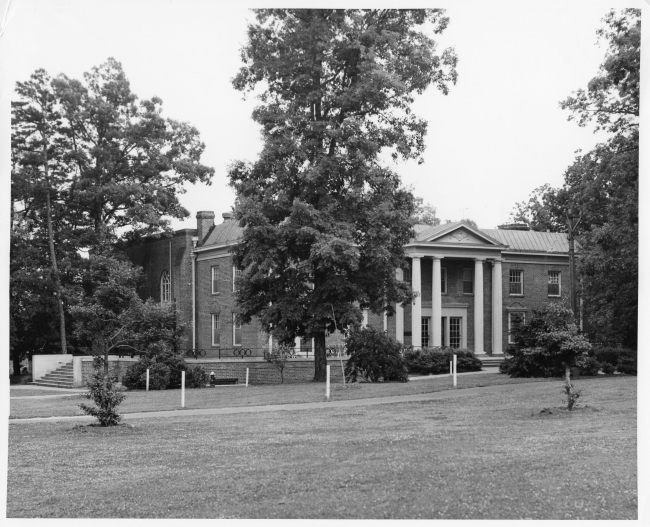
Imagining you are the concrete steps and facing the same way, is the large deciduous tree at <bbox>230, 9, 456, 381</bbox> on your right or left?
on your left

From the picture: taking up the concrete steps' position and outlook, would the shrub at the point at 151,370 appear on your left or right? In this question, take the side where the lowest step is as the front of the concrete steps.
on your left

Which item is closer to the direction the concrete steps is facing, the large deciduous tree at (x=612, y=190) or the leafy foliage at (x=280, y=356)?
the large deciduous tree

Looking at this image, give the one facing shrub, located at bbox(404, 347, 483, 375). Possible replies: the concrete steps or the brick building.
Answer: the brick building

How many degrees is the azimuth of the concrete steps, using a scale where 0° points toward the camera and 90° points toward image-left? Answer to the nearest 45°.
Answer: approximately 45°

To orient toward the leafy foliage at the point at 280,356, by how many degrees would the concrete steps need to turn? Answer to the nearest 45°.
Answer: approximately 135° to its left

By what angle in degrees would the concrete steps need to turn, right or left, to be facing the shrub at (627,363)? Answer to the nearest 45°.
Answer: approximately 90° to its left

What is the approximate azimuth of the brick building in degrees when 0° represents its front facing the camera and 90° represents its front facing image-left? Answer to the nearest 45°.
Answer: approximately 0°

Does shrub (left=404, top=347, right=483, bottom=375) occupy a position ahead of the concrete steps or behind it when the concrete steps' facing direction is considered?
behind
